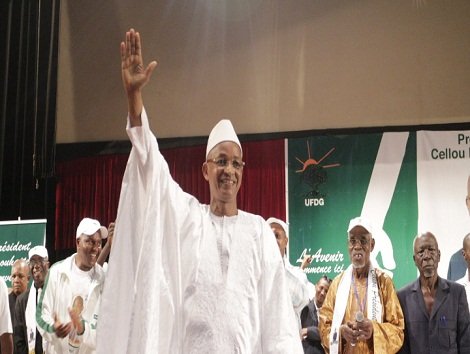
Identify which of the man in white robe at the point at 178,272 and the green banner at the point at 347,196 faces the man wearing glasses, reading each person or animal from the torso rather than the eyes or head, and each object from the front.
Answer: the green banner

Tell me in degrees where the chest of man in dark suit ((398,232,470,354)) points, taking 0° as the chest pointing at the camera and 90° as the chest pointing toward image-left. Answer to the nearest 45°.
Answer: approximately 0°

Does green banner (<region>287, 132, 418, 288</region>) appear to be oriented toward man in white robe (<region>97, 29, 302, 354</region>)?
yes

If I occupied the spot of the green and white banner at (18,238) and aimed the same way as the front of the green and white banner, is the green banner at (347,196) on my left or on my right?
on my left

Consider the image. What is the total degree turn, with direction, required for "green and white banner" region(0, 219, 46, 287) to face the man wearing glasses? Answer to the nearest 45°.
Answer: approximately 45° to its left

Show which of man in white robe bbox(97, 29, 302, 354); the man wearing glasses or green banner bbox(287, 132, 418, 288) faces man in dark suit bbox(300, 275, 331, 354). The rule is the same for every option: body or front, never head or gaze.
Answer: the green banner

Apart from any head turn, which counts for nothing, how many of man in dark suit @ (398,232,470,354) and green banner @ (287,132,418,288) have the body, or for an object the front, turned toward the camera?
2
